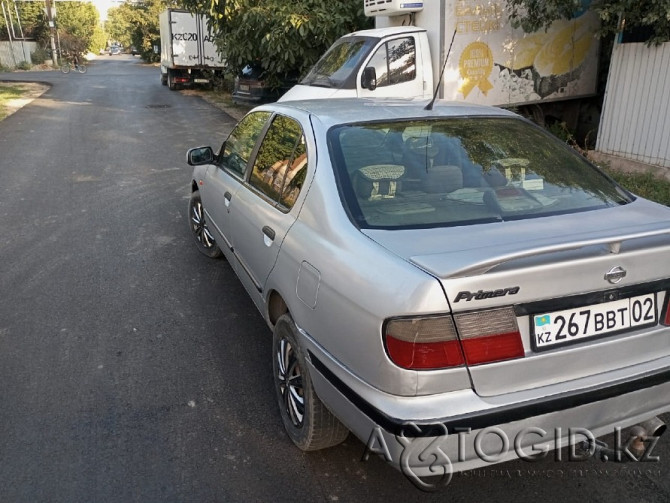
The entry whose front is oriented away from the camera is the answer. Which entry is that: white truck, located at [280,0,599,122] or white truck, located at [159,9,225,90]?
white truck, located at [159,9,225,90]

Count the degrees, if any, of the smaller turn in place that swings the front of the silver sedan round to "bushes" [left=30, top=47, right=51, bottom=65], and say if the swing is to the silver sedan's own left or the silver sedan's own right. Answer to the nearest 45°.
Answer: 0° — it already faces it

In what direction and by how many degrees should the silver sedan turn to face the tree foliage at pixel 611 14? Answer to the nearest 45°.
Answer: approximately 45° to its right

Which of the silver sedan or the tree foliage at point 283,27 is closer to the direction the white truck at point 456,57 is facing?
the silver sedan

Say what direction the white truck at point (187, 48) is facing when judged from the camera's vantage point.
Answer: facing away from the viewer

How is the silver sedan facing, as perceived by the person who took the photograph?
facing away from the viewer and to the left of the viewer

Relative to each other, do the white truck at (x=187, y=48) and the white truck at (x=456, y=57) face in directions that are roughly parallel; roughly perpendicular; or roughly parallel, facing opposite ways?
roughly perpendicular

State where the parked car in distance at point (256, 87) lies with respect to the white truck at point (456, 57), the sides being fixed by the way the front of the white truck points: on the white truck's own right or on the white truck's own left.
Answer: on the white truck's own right

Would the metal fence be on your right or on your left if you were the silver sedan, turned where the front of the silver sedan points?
on your right

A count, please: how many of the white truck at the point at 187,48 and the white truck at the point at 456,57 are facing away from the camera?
1
